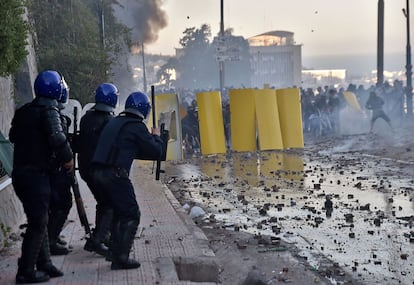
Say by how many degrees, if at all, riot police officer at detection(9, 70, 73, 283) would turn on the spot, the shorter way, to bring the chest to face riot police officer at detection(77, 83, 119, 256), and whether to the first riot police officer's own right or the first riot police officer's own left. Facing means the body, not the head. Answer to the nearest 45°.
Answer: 0° — they already face them

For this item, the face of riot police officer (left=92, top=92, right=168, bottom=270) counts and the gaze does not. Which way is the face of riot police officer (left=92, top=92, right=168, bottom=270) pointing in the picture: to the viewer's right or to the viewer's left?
to the viewer's right

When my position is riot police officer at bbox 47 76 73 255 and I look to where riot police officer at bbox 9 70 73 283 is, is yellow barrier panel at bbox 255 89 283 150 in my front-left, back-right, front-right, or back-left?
back-left

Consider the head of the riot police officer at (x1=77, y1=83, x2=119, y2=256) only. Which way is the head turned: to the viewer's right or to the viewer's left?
to the viewer's right

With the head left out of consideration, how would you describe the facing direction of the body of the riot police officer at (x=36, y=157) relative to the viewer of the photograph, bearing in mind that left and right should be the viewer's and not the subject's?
facing away from the viewer and to the right of the viewer

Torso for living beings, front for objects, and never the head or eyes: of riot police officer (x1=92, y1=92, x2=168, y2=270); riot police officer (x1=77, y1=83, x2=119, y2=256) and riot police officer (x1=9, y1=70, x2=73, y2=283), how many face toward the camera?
0

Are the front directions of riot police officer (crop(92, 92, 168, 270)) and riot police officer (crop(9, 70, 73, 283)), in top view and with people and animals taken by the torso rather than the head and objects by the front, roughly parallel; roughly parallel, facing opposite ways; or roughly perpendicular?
roughly parallel

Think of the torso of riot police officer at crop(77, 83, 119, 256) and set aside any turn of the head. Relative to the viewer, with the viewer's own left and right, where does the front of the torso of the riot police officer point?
facing away from the viewer and to the right of the viewer

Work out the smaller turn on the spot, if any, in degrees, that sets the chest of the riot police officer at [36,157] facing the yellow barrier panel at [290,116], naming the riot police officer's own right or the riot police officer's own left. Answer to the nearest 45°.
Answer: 0° — they already face it

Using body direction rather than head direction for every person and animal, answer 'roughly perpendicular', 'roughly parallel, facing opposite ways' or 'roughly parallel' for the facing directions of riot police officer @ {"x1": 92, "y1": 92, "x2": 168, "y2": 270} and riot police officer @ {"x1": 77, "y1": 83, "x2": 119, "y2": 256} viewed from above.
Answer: roughly parallel

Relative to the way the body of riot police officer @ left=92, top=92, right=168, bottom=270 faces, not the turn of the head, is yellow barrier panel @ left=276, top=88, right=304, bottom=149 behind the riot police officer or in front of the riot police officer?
in front
